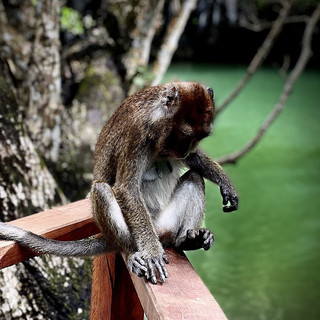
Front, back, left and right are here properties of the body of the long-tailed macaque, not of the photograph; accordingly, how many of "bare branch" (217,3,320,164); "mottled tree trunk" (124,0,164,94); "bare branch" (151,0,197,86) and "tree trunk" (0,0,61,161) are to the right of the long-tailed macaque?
0

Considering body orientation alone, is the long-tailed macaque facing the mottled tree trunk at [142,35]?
no

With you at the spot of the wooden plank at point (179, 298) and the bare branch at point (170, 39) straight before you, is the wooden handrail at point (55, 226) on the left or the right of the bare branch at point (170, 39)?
left

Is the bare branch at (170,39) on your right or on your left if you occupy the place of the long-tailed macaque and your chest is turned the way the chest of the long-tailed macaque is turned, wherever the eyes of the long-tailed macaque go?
on your left

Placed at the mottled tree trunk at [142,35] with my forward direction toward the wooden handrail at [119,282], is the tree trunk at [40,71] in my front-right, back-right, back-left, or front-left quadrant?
front-right

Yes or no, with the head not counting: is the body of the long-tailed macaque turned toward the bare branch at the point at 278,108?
no

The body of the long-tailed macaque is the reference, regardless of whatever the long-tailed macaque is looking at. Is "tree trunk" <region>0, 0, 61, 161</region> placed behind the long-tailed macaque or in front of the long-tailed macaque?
behind

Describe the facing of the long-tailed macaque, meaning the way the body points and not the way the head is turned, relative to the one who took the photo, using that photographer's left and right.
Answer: facing the viewer and to the right of the viewer

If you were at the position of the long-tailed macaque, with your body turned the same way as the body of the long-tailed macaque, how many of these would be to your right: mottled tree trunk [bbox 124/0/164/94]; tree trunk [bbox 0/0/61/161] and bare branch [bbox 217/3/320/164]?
0
